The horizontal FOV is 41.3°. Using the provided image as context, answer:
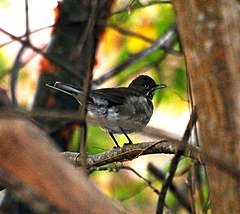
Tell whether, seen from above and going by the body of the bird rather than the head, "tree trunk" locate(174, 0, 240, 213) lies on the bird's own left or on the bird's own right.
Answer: on the bird's own left

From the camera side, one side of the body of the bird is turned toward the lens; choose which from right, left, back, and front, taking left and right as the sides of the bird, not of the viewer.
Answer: right

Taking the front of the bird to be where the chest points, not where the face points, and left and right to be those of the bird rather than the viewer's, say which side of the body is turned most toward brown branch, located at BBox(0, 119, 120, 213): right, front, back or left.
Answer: right
